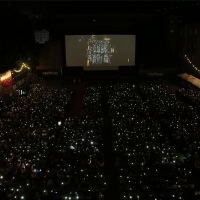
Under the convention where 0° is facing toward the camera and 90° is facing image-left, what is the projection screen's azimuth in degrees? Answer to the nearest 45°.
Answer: approximately 0°
